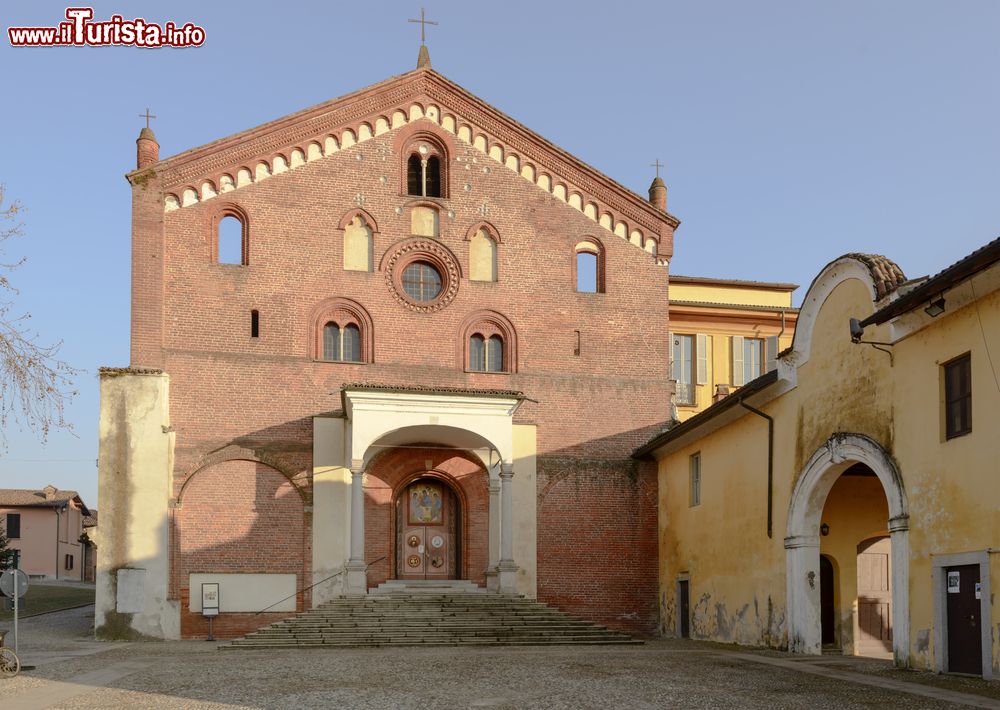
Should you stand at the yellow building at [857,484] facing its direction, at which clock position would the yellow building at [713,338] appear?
the yellow building at [713,338] is roughly at 4 o'clock from the yellow building at [857,484].

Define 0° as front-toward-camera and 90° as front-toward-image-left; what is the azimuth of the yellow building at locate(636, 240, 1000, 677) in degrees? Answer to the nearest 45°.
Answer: approximately 45°
